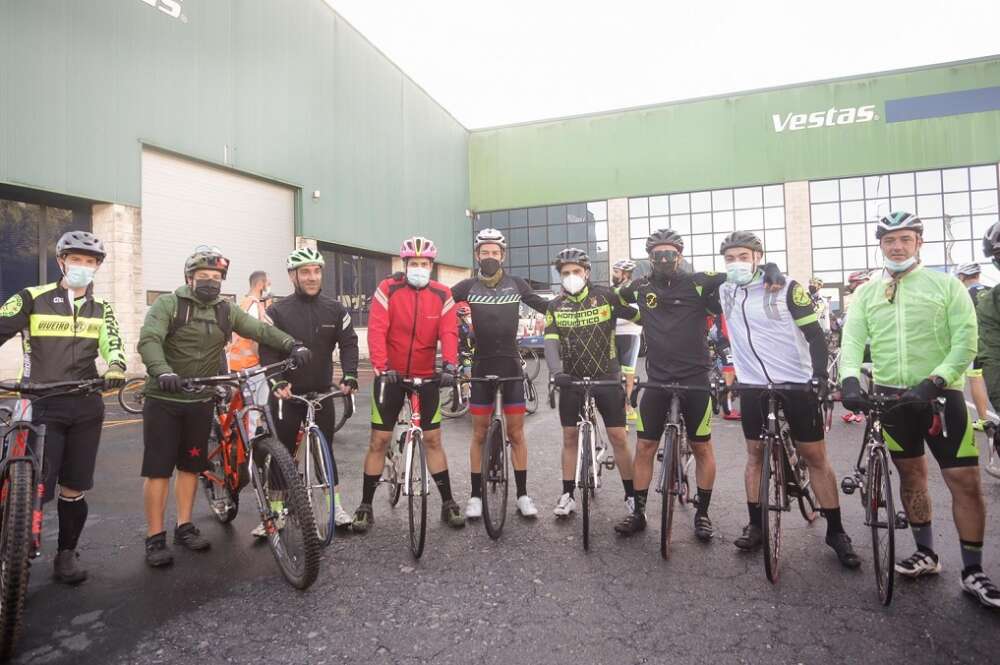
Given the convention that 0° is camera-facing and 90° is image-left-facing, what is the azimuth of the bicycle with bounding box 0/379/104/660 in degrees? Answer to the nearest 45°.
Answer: approximately 0°

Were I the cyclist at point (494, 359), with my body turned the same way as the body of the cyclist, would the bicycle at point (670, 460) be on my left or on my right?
on my left

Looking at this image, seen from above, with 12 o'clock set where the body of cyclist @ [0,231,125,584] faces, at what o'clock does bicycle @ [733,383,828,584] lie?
The bicycle is roughly at 10 o'clock from the cyclist.

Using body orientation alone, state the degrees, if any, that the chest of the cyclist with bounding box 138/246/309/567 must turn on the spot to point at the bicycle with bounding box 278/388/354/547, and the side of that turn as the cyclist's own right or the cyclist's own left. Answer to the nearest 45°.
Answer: approximately 45° to the cyclist's own left

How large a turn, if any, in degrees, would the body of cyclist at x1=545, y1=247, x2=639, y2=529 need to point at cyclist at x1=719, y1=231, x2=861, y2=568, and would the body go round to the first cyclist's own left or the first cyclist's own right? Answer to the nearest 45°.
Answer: approximately 45° to the first cyclist's own left

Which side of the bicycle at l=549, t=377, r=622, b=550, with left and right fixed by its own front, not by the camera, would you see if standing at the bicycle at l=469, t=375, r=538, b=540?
right

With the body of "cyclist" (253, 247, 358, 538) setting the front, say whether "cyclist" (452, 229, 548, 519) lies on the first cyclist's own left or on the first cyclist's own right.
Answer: on the first cyclist's own left

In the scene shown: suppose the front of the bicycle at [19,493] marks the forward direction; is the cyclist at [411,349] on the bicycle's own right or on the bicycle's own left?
on the bicycle's own left

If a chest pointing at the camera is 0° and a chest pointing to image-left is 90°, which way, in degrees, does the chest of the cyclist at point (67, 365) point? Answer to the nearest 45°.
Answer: approximately 0°
